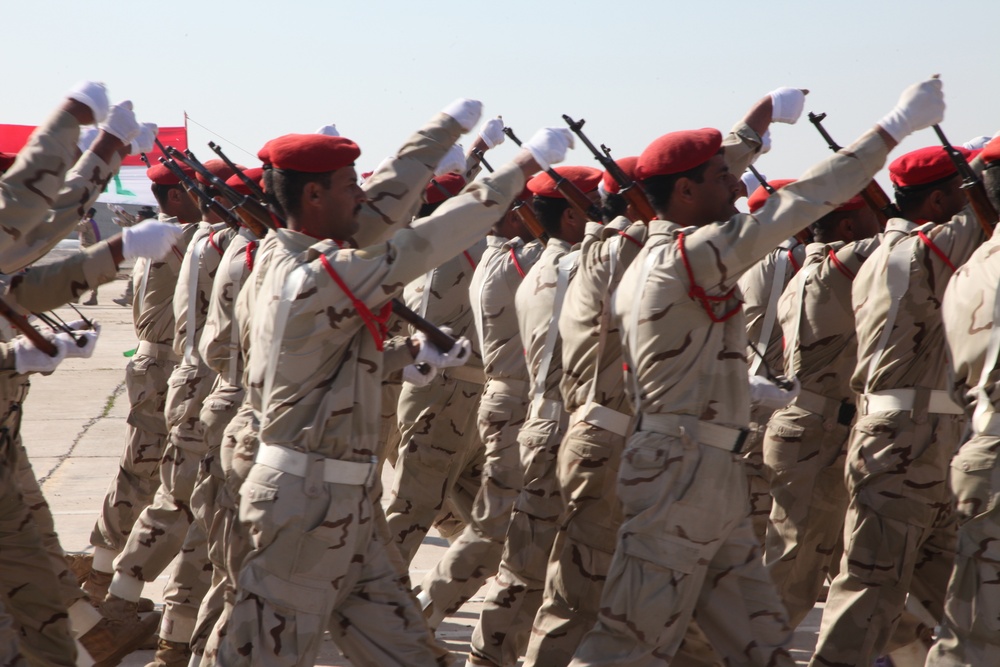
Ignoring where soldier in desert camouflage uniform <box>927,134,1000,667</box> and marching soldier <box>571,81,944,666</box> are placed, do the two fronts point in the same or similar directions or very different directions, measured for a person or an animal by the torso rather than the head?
same or similar directions

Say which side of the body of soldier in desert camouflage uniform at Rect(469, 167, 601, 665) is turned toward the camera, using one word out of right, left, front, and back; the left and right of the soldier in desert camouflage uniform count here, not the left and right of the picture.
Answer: right

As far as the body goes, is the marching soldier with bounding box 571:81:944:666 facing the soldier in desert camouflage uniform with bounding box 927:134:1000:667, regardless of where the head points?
yes

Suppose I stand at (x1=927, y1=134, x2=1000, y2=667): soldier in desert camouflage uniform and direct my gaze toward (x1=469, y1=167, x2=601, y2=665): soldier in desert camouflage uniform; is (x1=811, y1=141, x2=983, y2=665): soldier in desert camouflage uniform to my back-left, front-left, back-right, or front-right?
front-right

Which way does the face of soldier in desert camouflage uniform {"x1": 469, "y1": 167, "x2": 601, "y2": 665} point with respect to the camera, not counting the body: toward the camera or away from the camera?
away from the camera

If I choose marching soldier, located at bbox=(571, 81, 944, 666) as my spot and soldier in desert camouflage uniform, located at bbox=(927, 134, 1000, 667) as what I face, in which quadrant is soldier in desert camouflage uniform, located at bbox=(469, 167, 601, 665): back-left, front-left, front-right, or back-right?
back-left

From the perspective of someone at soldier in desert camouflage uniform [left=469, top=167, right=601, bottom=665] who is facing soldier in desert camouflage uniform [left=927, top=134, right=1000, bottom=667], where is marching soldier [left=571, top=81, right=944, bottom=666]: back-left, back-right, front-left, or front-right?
front-right

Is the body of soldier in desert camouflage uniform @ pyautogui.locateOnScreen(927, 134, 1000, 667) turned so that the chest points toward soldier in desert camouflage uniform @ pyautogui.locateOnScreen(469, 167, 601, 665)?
no

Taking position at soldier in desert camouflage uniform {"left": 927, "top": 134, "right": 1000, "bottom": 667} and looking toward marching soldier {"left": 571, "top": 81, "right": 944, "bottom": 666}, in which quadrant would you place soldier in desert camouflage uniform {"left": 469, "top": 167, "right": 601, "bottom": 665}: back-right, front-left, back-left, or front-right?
front-right

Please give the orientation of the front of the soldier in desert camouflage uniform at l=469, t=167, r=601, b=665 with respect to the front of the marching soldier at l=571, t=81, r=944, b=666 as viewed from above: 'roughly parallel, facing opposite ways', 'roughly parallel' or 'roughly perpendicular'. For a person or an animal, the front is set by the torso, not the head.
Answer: roughly parallel

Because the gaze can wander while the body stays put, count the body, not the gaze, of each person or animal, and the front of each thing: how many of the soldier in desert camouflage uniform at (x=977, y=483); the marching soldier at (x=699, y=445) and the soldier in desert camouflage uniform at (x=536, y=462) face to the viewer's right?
3

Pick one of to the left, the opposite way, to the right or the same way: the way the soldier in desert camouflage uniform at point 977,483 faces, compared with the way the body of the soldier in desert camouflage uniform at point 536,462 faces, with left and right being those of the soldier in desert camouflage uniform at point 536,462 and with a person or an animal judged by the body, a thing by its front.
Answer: the same way

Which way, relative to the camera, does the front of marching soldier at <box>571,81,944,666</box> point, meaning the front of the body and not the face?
to the viewer's right

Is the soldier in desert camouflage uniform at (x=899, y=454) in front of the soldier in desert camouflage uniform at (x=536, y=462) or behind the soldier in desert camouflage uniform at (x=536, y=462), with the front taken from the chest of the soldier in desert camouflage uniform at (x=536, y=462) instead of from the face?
in front

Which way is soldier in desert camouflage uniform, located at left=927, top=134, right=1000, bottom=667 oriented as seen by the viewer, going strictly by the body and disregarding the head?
to the viewer's right

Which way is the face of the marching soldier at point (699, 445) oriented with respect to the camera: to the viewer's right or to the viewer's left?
to the viewer's right
